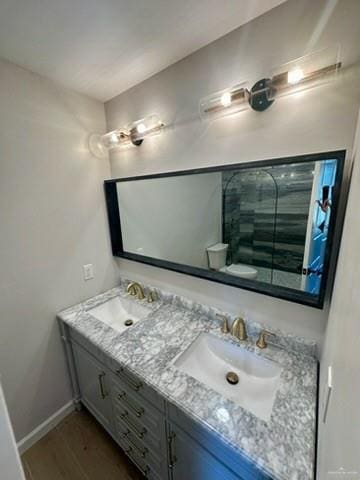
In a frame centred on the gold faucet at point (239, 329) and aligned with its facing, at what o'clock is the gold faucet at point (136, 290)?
the gold faucet at point (136, 290) is roughly at 2 o'clock from the gold faucet at point (239, 329).

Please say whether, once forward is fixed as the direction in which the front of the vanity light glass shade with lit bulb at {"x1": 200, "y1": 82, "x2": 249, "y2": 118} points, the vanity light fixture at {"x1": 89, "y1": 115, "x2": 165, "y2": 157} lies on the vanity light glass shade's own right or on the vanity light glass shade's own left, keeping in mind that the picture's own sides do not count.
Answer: on the vanity light glass shade's own right

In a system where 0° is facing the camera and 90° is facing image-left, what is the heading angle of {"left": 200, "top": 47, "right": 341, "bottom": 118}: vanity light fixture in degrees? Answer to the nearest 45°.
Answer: approximately 45°

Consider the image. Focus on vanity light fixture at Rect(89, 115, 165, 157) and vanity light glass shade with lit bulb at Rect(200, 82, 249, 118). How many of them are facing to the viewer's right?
0

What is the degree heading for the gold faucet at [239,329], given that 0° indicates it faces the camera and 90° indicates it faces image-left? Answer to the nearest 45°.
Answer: approximately 45°

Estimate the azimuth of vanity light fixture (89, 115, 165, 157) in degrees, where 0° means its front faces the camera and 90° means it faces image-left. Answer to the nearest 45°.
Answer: approximately 45°

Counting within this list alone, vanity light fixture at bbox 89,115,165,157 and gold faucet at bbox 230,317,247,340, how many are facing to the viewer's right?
0

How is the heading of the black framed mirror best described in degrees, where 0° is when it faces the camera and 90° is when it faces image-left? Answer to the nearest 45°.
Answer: approximately 45°
